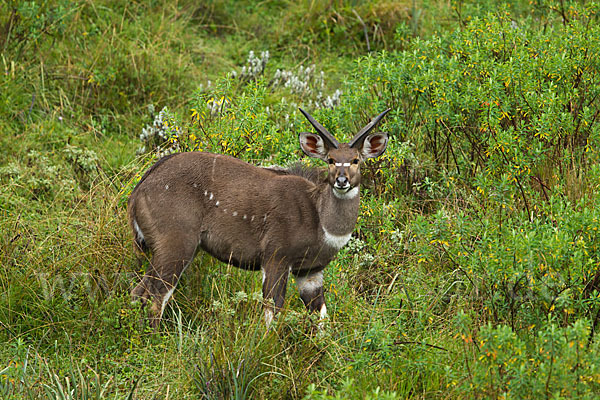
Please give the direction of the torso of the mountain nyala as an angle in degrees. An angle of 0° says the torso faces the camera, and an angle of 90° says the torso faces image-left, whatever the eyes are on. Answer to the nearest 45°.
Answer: approximately 270°
